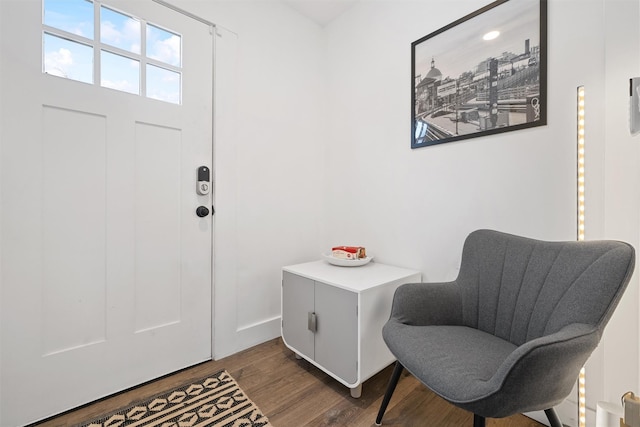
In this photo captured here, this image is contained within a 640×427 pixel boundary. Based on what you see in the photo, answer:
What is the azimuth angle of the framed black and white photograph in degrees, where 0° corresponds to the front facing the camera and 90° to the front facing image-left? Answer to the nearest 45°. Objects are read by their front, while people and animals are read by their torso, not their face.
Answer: approximately 45°

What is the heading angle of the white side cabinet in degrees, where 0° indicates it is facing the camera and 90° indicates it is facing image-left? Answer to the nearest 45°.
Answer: approximately 45°

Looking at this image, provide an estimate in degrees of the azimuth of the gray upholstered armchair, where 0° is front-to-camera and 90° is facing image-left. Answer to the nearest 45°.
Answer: approximately 45°
